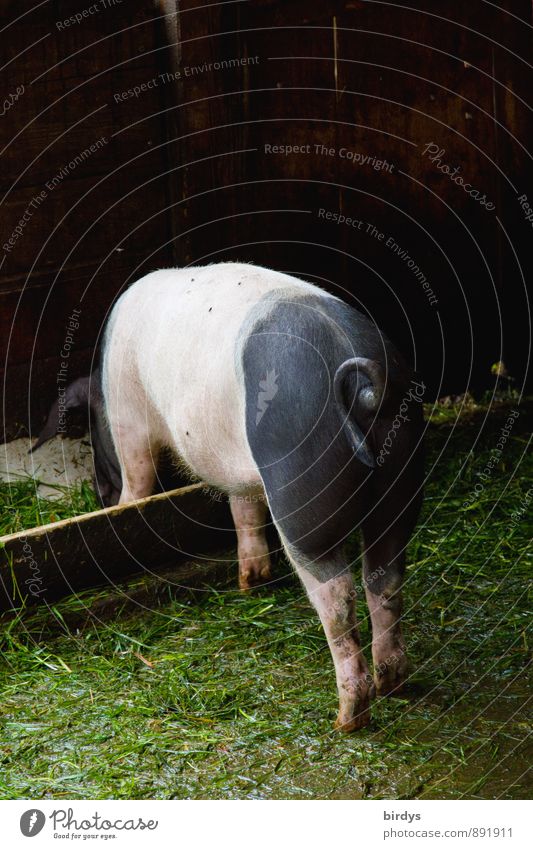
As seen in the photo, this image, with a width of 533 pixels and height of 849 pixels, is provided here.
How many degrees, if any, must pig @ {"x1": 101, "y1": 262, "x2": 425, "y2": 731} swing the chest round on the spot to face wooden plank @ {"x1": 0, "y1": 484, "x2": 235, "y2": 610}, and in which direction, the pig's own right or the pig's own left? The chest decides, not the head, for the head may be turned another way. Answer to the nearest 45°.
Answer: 0° — it already faces it

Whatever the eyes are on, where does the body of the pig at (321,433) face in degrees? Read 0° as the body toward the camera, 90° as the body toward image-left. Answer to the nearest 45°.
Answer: approximately 135°
